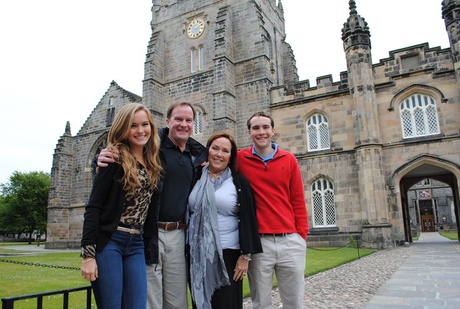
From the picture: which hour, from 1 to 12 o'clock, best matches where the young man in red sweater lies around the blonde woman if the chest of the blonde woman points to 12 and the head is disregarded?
The young man in red sweater is roughly at 10 o'clock from the blonde woman.

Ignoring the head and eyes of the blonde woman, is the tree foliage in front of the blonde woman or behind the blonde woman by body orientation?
behind

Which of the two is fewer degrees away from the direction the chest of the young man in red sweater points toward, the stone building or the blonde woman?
the blonde woman

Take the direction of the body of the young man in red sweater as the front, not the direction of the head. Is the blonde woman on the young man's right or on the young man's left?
on the young man's right

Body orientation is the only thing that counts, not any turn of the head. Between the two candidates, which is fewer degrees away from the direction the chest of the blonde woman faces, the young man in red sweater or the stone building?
the young man in red sweater

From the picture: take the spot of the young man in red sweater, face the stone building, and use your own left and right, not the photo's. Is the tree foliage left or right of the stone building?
left

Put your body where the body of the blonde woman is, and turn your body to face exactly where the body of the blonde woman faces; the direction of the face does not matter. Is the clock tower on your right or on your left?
on your left

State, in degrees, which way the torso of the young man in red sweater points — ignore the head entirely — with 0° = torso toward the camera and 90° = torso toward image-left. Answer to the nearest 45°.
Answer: approximately 0°
